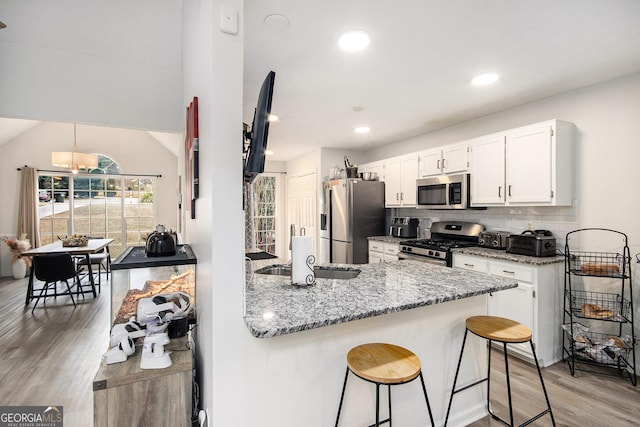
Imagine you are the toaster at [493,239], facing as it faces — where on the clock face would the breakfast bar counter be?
The breakfast bar counter is roughly at 11 o'clock from the toaster.

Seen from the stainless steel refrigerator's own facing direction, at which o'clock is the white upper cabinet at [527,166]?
The white upper cabinet is roughly at 9 o'clock from the stainless steel refrigerator.

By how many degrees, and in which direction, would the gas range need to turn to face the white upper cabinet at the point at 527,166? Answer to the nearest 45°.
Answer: approximately 90° to its left

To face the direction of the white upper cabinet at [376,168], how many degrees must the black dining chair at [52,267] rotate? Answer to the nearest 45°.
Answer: approximately 135° to its right

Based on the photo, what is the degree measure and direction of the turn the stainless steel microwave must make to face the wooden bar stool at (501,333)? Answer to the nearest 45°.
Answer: approximately 45° to its left

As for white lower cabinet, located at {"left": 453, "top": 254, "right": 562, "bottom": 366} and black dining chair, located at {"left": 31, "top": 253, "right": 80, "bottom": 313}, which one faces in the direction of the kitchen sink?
the white lower cabinet

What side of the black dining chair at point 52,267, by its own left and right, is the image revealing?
back

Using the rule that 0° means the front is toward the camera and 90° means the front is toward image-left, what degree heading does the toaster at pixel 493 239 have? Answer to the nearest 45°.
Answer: approximately 45°
